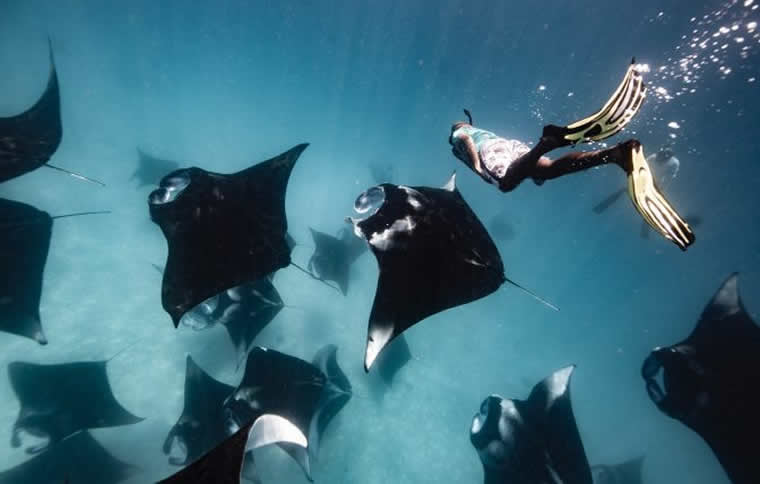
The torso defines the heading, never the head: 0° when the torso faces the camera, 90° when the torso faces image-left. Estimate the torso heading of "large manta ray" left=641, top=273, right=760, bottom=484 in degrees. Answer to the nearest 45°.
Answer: approximately 90°

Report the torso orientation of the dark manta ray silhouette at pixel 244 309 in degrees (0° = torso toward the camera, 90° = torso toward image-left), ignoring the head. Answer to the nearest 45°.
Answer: approximately 90°

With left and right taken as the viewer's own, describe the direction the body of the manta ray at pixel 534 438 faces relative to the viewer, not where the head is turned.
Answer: facing to the left of the viewer

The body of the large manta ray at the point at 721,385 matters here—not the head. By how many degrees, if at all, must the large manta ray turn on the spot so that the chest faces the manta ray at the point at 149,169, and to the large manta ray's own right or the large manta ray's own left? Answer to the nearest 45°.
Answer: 0° — it already faces it

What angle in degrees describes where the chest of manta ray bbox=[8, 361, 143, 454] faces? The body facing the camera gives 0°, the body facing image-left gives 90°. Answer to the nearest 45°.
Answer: approximately 45°

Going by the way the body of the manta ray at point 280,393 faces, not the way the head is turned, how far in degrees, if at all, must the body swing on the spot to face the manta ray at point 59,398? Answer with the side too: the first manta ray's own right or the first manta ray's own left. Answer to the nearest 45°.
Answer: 0° — it already faces it

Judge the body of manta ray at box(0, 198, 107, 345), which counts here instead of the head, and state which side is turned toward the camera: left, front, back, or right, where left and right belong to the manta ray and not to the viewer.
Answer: left

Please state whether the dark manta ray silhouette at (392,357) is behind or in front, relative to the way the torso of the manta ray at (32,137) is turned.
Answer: behind

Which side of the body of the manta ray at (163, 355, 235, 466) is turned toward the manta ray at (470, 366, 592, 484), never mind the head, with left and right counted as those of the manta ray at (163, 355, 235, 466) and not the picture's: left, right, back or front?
left

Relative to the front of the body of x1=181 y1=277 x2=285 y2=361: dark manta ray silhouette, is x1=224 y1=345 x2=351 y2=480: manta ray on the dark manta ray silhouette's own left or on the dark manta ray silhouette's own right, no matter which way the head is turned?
on the dark manta ray silhouette's own left

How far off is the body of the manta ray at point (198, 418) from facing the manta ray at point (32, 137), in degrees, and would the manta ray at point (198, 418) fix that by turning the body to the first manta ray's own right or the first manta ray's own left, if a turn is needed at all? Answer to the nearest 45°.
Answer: approximately 90° to the first manta ray's own right
